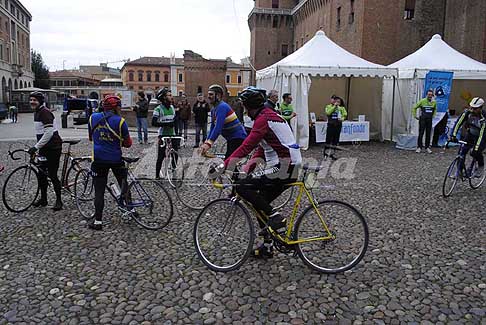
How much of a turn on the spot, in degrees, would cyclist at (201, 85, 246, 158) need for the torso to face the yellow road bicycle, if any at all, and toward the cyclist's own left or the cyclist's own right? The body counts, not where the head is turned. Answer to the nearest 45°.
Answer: approximately 90° to the cyclist's own left

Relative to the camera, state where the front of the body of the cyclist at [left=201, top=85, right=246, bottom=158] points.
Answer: to the viewer's left

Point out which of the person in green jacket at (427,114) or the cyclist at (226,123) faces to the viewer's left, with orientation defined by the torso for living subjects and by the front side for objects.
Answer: the cyclist
